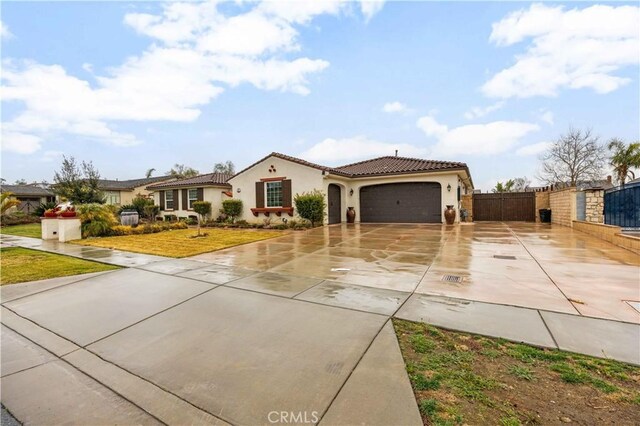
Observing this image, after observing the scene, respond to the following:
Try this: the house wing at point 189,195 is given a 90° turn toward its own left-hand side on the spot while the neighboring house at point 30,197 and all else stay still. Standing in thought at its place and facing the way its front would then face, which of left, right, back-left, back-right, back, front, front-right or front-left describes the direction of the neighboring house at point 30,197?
back-left

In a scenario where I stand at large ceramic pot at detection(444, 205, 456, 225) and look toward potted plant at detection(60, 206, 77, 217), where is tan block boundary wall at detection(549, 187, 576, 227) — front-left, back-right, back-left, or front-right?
back-left

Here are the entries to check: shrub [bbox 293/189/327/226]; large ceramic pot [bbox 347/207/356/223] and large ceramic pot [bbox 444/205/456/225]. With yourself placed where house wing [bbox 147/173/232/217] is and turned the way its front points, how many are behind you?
0

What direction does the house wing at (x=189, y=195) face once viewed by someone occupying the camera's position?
facing the viewer

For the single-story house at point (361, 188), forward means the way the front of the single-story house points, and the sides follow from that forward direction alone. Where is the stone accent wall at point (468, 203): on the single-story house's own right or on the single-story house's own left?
on the single-story house's own left

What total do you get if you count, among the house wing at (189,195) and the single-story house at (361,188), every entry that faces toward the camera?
2

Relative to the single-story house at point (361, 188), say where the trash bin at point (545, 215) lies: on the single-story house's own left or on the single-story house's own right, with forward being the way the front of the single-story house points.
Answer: on the single-story house's own left

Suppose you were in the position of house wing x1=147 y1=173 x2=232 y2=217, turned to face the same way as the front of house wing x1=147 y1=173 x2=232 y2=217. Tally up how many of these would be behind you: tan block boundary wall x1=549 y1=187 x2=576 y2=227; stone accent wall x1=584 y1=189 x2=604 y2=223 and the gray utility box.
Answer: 0

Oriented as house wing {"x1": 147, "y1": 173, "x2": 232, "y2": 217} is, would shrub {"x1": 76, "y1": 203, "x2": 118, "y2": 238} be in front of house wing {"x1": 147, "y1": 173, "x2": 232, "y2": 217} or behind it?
in front

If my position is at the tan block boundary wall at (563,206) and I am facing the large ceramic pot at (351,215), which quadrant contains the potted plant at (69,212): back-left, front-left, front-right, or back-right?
front-left

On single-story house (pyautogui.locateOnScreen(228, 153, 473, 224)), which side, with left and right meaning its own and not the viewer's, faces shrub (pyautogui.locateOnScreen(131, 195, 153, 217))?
right

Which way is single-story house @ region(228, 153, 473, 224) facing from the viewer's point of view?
toward the camera
